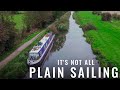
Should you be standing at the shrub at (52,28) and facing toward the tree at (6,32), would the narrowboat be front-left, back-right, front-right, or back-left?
front-left

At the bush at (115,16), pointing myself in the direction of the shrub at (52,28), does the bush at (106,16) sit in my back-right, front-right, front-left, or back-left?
front-right

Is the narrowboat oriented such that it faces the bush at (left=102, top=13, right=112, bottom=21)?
no
